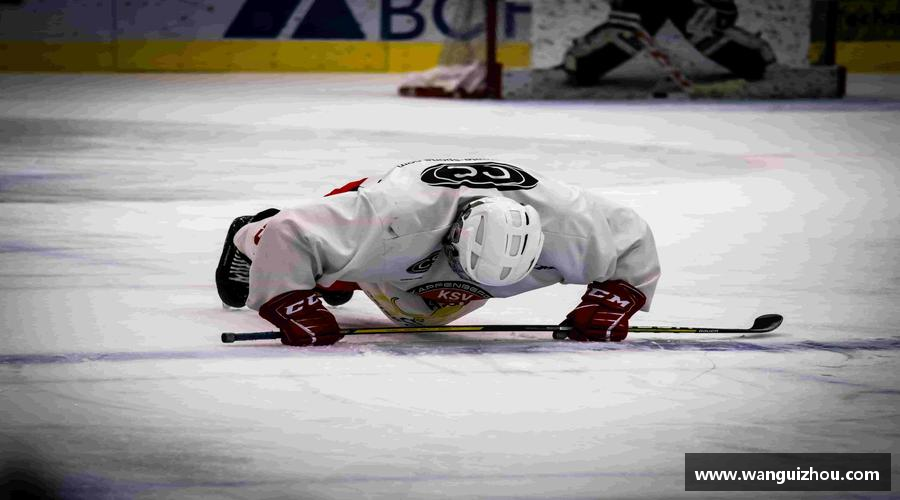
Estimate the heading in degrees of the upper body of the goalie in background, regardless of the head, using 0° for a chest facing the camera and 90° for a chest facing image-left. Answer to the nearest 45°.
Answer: approximately 0°

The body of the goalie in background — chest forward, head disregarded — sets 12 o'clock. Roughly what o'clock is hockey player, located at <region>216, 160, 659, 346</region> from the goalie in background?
The hockey player is roughly at 12 o'clock from the goalie in background.
